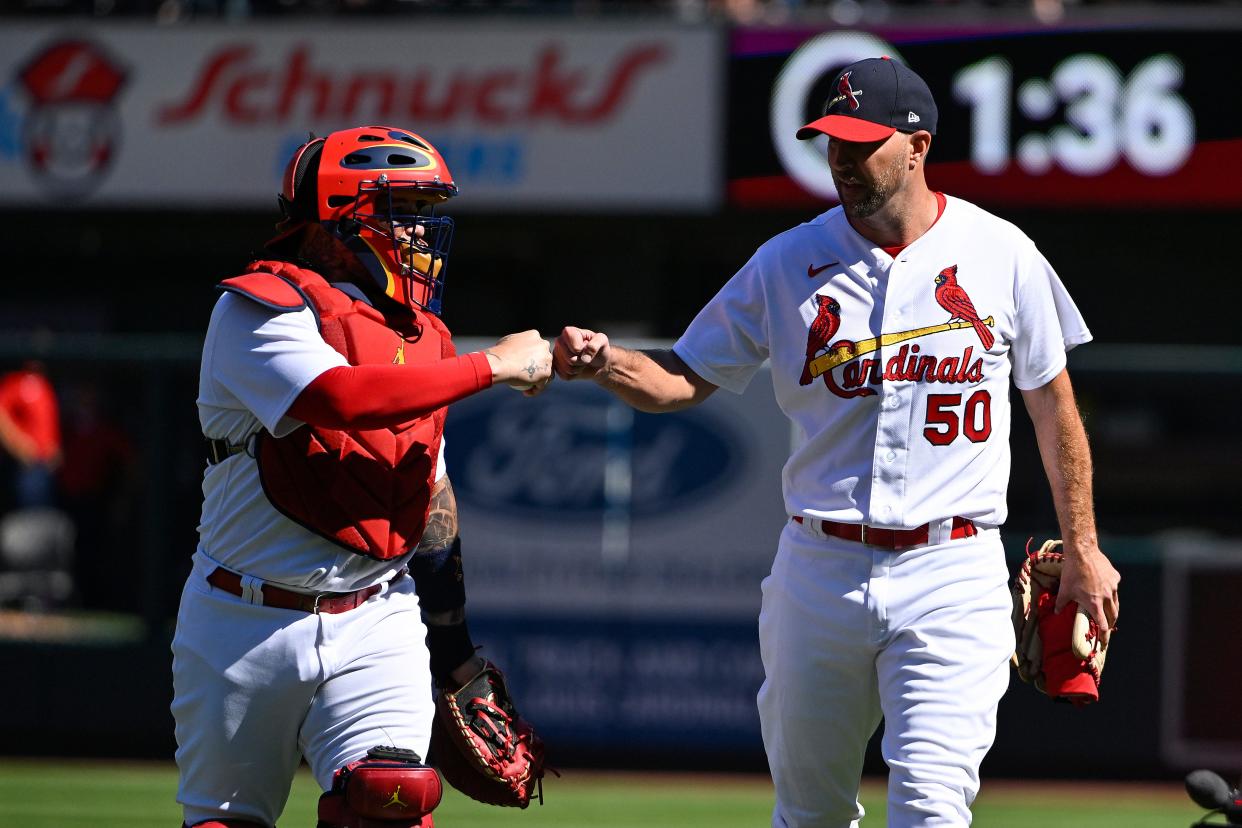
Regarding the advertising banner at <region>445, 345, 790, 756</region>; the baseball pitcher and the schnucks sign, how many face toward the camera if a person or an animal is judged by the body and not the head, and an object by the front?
3

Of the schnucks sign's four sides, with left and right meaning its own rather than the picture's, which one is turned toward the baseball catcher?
front

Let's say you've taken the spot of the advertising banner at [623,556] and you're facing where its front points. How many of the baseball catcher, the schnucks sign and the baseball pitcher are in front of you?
2

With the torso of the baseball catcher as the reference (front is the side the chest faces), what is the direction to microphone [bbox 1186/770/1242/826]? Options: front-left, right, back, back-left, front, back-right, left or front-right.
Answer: front-left

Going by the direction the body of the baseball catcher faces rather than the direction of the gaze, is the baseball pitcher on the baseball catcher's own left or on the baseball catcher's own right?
on the baseball catcher's own left

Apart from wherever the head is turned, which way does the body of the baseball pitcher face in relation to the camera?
toward the camera

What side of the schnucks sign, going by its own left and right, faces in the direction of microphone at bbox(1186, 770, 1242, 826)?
front

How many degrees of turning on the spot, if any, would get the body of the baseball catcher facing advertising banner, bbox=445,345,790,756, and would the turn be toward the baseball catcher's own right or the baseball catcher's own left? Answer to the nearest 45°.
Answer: approximately 135° to the baseball catcher's own left

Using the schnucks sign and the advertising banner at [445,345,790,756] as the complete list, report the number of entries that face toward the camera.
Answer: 2

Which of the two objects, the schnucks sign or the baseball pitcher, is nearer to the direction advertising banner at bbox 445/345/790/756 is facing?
the baseball pitcher

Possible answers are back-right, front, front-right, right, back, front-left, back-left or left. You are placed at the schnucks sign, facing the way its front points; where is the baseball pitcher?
front

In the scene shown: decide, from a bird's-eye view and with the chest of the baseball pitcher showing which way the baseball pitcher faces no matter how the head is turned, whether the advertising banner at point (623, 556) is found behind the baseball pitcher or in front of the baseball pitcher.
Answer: behind
